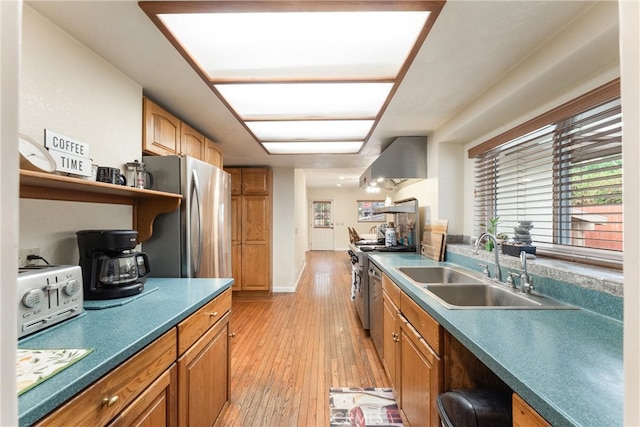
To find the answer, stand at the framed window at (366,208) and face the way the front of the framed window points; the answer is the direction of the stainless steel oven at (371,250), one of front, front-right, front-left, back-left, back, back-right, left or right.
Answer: front

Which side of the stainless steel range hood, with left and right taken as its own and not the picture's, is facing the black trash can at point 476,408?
left

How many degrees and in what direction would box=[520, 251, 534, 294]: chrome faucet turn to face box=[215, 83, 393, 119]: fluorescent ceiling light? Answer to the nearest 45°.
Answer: approximately 45° to its right

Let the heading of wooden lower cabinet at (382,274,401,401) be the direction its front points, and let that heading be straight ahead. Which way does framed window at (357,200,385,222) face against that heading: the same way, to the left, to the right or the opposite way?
to the left

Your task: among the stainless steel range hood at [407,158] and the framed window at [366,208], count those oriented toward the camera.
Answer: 1

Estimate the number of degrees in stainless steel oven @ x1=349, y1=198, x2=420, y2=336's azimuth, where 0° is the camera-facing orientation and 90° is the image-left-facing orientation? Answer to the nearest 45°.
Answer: approximately 90°

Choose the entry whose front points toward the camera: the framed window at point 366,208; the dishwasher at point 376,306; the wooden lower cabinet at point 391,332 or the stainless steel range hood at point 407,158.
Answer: the framed window

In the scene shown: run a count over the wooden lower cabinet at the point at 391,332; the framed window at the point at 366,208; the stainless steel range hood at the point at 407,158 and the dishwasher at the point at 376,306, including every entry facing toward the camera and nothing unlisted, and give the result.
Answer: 1

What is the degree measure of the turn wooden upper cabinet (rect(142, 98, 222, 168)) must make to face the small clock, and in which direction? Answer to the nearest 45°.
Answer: approximately 45° to its right

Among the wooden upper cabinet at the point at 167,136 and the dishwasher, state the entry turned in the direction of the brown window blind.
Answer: the wooden upper cabinet

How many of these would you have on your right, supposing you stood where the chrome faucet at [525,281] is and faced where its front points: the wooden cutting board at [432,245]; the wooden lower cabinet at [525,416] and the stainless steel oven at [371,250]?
2

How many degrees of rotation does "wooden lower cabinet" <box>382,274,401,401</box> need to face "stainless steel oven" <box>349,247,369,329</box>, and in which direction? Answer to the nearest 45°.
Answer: approximately 90° to its right

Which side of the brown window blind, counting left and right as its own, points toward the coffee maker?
front

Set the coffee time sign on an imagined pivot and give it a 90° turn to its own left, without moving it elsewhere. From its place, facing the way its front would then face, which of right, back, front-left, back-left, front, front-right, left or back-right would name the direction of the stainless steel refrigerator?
front

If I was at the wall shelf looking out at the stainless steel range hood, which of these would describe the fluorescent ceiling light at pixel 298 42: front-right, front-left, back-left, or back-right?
front-right
